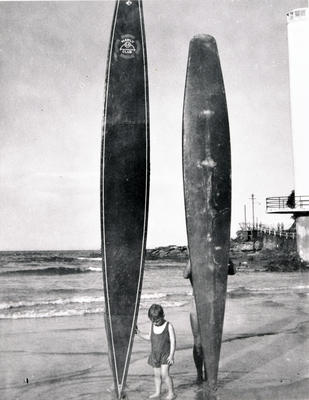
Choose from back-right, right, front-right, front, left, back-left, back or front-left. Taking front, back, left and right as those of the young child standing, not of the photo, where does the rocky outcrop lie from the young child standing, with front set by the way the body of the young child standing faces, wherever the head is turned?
back-right

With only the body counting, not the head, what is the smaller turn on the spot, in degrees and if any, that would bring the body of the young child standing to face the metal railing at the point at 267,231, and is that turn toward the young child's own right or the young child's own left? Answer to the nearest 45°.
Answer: approximately 135° to the young child's own right

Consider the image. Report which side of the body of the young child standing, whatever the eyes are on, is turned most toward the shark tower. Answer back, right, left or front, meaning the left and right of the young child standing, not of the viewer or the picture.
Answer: back

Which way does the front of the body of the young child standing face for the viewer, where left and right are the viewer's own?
facing the viewer and to the left of the viewer
